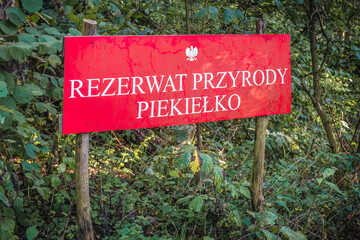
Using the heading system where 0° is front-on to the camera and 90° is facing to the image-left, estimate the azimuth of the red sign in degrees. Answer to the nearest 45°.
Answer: approximately 315°

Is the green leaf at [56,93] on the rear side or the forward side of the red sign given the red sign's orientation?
on the rear side
